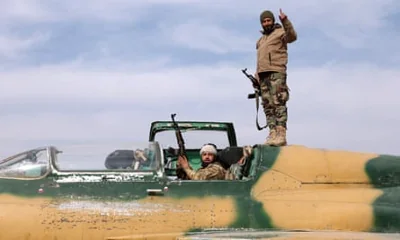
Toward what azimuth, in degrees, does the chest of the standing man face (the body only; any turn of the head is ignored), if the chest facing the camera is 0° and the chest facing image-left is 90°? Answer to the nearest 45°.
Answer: approximately 45°

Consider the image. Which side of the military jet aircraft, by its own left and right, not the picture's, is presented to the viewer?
left
